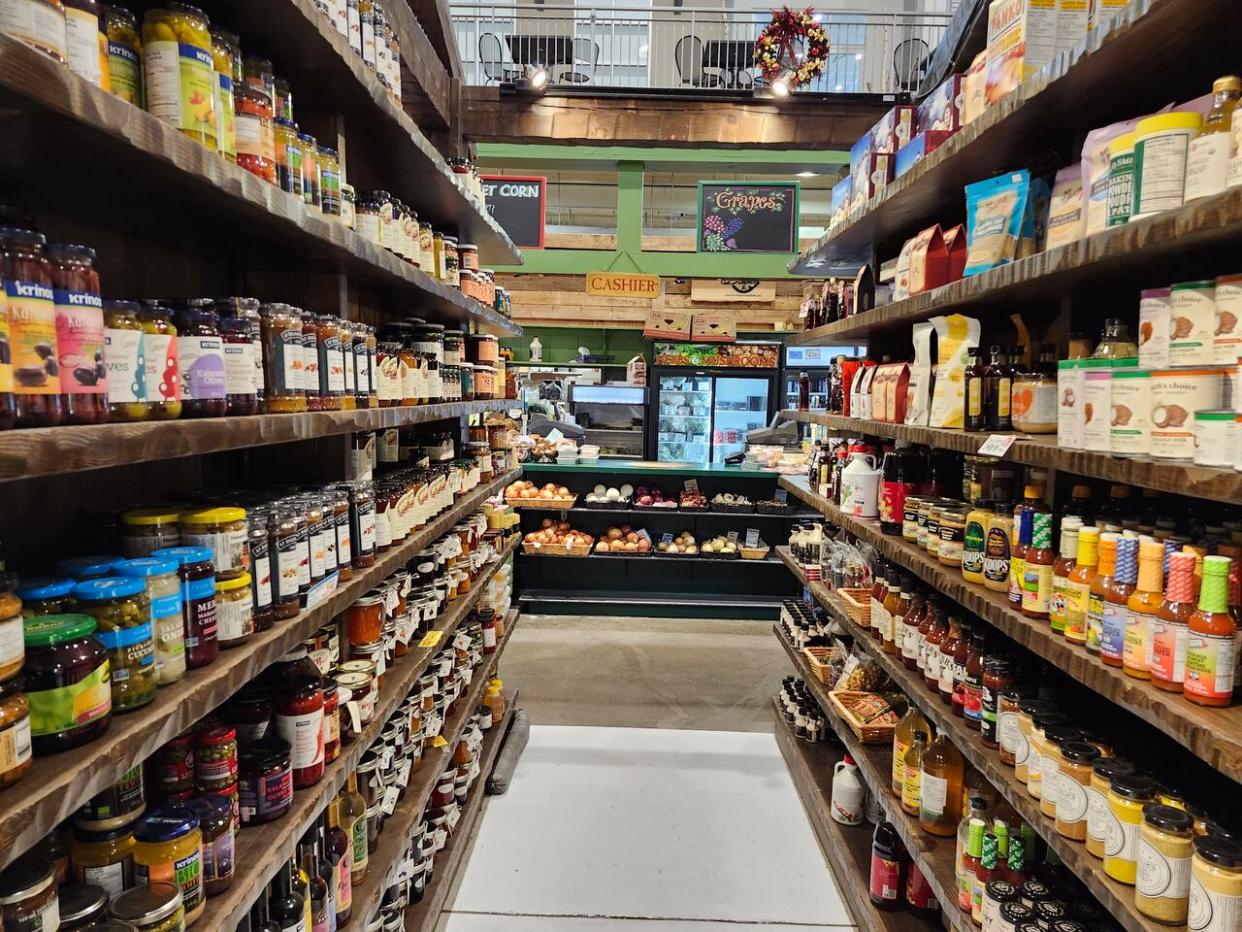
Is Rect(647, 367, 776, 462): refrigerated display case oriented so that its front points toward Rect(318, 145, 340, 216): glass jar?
yes

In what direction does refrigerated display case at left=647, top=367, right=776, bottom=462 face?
toward the camera

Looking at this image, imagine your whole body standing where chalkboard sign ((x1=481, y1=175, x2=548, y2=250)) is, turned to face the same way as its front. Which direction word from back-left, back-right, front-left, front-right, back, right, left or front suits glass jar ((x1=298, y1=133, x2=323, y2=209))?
front

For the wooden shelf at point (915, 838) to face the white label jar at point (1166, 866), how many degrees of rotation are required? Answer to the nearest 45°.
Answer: approximately 90° to its left

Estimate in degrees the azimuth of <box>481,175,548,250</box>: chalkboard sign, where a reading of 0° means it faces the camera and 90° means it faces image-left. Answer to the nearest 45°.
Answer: approximately 0°

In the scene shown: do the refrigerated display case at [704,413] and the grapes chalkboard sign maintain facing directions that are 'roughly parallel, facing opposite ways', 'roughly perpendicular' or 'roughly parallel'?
roughly parallel

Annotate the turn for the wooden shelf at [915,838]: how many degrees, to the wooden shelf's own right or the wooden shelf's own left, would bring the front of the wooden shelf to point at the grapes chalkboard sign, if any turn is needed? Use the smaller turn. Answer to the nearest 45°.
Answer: approximately 90° to the wooden shelf's own right

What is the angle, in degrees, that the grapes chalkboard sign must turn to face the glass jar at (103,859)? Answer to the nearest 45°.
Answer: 0° — it already faces it

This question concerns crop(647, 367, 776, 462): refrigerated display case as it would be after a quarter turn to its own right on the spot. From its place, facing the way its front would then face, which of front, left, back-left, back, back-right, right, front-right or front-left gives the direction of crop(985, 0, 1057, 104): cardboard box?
left

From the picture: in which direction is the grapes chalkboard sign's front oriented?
toward the camera

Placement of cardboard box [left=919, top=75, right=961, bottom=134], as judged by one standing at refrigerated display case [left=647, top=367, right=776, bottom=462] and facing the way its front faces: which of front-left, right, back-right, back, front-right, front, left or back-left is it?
front

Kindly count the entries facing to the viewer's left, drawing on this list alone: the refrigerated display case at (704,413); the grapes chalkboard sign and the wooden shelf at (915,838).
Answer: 1

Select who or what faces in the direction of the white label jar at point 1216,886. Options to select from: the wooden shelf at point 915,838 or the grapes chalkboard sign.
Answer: the grapes chalkboard sign

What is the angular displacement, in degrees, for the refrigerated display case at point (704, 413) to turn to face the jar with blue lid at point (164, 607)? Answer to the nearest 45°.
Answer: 0° — it already faces it

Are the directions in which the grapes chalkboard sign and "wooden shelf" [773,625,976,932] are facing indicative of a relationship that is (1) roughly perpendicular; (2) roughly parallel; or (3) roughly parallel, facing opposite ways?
roughly perpendicular

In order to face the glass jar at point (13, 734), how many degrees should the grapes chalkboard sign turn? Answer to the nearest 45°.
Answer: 0° — it already faces it

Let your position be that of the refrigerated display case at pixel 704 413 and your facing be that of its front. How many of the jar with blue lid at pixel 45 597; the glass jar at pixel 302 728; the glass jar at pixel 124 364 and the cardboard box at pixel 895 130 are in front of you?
4

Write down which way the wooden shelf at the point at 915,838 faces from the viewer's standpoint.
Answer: facing to the left of the viewer
